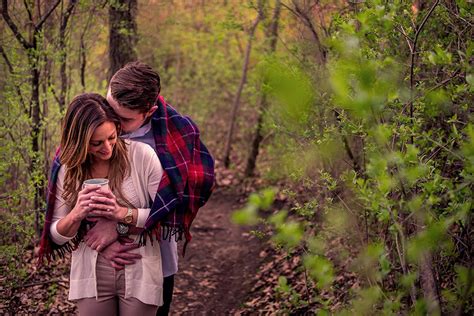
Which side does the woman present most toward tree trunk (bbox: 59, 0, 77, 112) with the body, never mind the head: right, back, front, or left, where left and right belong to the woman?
back

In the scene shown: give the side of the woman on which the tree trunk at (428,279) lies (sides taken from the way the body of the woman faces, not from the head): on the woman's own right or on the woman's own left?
on the woman's own left

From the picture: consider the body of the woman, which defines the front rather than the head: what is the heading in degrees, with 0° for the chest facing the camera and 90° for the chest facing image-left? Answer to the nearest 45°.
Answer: approximately 0°

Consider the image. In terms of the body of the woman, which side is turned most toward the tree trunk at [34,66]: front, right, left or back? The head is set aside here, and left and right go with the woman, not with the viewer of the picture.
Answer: back
